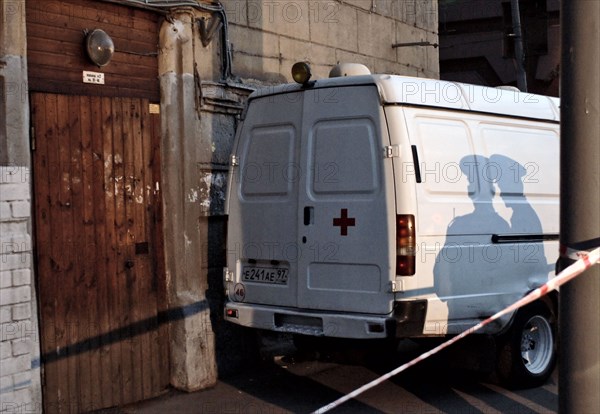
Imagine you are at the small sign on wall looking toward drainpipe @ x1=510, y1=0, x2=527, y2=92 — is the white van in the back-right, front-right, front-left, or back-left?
front-right

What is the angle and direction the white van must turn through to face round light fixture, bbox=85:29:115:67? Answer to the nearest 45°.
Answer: approximately 135° to its left

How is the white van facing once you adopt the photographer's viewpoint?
facing away from the viewer and to the right of the viewer

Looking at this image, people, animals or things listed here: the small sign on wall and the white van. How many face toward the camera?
1

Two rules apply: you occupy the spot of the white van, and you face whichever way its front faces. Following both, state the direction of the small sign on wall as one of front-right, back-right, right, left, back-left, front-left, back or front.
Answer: back-left

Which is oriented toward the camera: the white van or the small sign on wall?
the small sign on wall

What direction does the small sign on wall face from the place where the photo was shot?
facing the viewer

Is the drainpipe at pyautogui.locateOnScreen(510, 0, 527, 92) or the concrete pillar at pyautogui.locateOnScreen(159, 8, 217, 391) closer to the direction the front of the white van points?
the drainpipe

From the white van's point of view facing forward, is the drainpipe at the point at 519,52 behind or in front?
in front
